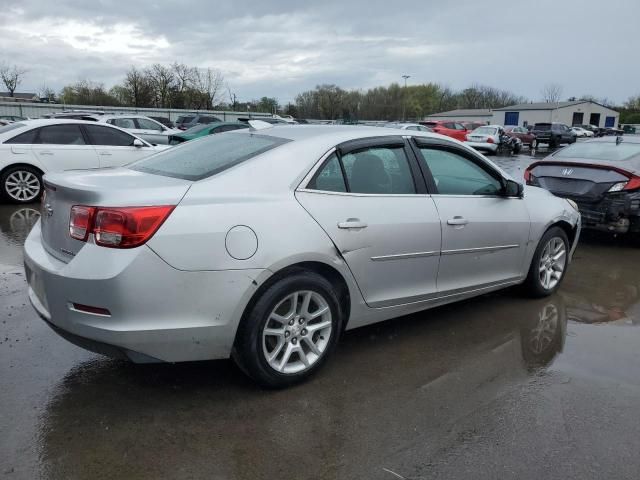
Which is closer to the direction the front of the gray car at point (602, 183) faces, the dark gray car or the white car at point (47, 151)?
the dark gray car

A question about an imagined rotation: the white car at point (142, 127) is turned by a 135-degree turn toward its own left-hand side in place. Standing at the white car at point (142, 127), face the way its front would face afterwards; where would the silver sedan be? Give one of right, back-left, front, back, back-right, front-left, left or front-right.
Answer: back-left

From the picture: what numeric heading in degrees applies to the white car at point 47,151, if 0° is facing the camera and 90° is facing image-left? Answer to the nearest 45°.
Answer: approximately 270°

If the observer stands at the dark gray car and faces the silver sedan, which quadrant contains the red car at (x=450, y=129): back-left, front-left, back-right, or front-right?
front-right

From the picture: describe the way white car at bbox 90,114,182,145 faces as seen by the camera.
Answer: facing to the right of the viewer

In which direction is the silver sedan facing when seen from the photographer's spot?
facing away from the viewer and to the right of the viewer

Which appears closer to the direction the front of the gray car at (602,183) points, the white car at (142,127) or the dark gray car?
the dark gray car

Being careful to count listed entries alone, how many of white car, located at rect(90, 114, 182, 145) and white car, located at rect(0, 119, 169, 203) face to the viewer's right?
2
